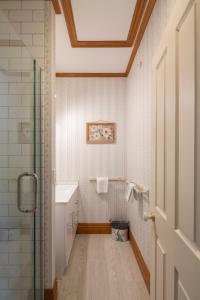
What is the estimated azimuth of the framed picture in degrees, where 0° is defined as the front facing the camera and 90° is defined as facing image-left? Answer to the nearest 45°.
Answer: approximately 0°
